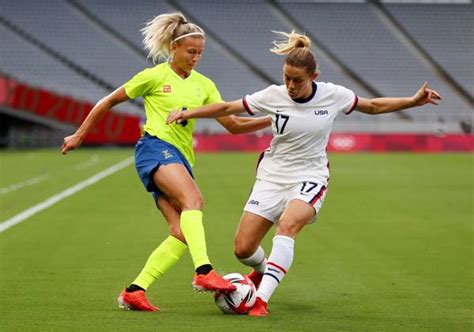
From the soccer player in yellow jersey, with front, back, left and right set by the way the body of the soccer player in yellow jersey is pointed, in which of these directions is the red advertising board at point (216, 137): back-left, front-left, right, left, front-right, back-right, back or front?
back-left

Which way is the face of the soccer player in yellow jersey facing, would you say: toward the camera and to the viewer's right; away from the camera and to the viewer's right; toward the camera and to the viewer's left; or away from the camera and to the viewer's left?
toward the camera and to the viewer's right

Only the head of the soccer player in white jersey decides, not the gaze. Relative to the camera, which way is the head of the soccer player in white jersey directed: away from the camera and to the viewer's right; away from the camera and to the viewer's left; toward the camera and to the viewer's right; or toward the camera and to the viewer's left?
toward the camera and to the viewer's left

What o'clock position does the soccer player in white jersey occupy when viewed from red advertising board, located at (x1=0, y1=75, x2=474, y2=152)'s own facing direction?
The soccer player in white jersey is roughly at 12 o'clock from the red advertising board.

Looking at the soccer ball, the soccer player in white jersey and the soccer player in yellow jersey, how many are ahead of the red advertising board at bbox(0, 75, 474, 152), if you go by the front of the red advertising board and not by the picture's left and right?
3

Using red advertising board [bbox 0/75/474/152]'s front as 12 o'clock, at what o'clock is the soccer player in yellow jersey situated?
The soccer player in yellow jersey is roughly at 12 o'clock from the red advertising board.

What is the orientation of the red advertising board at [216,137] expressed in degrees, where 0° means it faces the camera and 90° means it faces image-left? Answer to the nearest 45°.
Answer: approximately 0°

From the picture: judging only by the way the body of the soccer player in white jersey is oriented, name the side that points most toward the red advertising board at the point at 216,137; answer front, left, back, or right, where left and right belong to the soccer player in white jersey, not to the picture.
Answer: back
